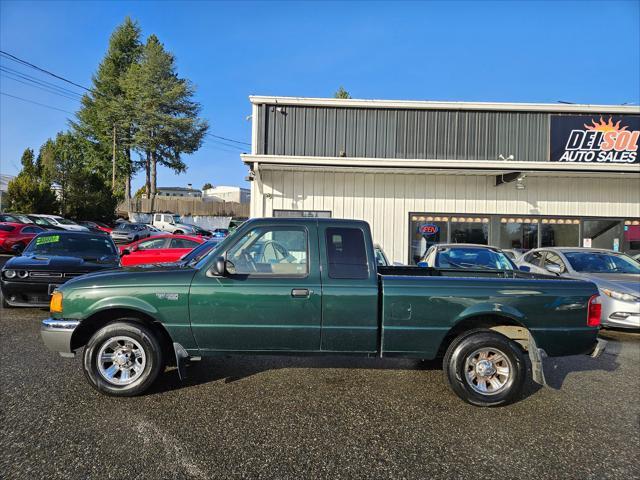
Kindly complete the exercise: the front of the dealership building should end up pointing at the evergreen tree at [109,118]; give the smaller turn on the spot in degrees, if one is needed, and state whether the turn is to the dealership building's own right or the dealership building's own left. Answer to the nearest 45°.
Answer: approximately 135° to the dealership building's own right

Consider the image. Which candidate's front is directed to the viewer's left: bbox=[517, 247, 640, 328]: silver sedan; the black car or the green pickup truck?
the green pickup truck

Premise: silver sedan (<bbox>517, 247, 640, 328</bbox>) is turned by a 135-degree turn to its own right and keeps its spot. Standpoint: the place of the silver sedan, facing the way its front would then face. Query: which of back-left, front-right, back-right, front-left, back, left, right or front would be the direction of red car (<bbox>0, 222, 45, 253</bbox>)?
front

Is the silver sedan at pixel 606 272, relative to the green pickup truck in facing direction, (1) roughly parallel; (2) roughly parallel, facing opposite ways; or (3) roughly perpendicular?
roughly perpendicular

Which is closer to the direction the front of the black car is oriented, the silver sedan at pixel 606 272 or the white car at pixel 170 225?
the silver sedan

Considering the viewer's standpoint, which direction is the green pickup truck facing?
facing to the left of the viewer

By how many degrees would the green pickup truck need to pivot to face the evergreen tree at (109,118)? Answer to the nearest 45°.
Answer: approximately 45° to its right

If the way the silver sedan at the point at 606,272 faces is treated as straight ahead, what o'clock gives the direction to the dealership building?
The dealership building is roughly at 6 o'clock from the silver sedan.

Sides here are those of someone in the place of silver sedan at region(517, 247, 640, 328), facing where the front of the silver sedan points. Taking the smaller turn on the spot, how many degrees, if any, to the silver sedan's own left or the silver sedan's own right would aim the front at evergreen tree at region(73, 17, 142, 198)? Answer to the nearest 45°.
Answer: approximately 135° to the silver sedan's own right

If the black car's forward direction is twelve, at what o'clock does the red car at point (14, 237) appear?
The red car is roughly at 6 o'clock from the black car.

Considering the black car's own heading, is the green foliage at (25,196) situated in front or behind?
behind

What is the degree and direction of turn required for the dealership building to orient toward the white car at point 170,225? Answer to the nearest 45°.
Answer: approximately 135° to its right

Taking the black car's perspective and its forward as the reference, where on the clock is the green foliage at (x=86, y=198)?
The green foliage is roughly at 6 o'clock from the black car.

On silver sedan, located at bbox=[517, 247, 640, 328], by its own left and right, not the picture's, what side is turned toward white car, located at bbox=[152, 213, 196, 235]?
back

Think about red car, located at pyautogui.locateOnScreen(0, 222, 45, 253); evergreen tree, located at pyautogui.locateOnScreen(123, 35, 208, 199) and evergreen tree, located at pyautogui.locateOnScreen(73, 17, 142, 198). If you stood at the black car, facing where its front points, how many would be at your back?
3

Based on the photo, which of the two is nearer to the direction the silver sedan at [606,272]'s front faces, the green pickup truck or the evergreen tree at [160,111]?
the green pickup truck
